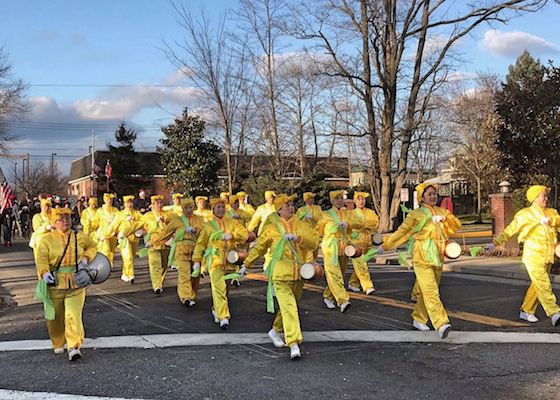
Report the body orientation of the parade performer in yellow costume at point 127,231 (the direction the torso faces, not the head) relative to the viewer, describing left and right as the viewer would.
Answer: facing the viewer

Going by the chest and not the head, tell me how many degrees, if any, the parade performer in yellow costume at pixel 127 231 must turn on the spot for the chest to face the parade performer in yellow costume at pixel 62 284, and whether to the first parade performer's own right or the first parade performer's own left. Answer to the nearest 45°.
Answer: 0° — they already face them

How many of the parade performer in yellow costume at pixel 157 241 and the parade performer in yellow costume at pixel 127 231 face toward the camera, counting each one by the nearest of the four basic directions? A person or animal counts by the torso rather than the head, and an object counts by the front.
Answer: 2

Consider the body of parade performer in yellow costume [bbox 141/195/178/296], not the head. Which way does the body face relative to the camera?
toward the camera

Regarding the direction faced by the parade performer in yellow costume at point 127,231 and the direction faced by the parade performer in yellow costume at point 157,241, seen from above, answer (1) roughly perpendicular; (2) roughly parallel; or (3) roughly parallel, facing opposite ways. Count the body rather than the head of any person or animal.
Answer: roughly parallel

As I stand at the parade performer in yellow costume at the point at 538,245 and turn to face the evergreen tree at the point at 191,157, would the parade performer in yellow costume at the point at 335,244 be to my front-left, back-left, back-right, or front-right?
front-left

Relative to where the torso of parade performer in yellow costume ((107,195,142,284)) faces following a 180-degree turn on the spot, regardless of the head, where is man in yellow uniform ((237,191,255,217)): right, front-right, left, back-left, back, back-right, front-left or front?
front-right

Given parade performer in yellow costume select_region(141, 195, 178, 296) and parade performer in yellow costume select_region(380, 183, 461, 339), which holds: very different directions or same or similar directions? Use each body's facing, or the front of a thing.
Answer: same or similar directions

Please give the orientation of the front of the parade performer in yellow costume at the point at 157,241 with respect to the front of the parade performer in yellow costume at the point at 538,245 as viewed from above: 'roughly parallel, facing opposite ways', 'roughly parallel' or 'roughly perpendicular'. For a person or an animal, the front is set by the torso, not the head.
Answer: roughly parallel

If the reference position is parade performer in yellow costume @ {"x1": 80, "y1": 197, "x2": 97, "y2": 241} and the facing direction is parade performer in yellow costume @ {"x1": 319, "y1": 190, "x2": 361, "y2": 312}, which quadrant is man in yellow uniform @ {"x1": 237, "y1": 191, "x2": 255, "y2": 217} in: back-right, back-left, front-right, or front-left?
front-left
